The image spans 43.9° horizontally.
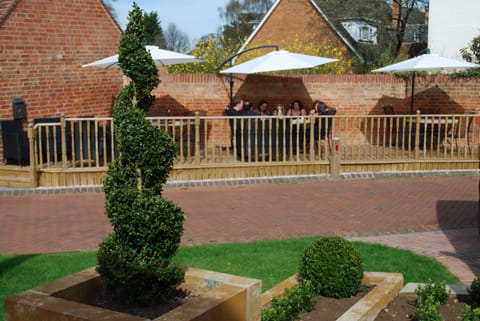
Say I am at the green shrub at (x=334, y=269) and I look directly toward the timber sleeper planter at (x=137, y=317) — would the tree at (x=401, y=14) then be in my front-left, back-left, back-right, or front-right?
back-right

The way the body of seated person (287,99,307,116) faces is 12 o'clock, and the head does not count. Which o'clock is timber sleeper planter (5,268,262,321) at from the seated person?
The timber sleeper planter is roughly at 12 o'clock from the seated person.

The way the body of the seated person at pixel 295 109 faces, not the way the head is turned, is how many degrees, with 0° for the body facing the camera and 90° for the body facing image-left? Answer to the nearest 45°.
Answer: approximately 0°

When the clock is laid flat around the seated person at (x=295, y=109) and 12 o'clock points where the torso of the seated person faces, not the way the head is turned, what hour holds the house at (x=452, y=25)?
The house is roughly at 7 o'clock from the seated person.

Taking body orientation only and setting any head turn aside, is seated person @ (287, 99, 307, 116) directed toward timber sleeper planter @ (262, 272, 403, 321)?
yes

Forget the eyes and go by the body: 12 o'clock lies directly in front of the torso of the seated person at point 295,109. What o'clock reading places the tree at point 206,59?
The tree is roughly at 5 o'clock from the seated person.

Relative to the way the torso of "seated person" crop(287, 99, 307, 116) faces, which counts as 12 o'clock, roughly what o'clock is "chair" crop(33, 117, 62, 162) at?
The chair is roughly at 2 o'clock from the seated person.

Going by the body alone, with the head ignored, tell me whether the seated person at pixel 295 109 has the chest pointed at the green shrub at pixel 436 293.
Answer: yes

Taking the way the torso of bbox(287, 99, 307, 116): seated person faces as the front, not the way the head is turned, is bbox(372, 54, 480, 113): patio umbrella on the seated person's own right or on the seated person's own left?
on the seated person's own left

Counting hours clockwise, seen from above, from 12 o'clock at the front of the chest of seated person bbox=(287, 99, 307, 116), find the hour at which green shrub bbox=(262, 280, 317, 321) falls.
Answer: The green shrub is roughly at 12 o'clock from the seated person.

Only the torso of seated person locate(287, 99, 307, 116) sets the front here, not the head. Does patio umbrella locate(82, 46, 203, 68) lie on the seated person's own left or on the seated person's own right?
on the seated person's own right

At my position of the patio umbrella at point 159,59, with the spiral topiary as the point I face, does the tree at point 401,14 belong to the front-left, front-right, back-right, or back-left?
back-left

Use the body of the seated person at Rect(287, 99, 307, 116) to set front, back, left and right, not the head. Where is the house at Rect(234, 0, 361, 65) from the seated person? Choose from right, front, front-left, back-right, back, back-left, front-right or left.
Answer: back
